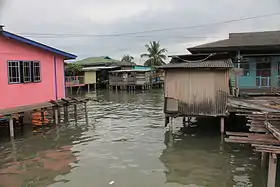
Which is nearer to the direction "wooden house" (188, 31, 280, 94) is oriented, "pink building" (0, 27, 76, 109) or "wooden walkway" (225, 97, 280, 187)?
the wooden walkway

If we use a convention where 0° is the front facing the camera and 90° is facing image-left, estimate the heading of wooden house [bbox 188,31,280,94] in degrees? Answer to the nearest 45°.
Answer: approximately 0°

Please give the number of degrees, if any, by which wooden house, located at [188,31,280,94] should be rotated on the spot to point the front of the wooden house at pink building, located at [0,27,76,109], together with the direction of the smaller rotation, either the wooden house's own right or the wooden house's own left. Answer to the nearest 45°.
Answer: approximately 45° to the wooden house's own right

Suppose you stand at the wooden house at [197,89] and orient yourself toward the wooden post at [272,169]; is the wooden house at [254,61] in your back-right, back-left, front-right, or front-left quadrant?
back-left

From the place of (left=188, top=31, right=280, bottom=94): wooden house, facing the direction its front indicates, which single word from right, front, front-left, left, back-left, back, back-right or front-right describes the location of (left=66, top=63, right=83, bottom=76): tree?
back-right

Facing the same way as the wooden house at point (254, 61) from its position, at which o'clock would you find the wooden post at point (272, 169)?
The wooden post is roughly at 12 o'clock from the wooden house.

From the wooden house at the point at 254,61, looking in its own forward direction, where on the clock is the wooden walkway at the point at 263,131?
The wooden walkway is roughly at 12 o'clock from the wooden house.
